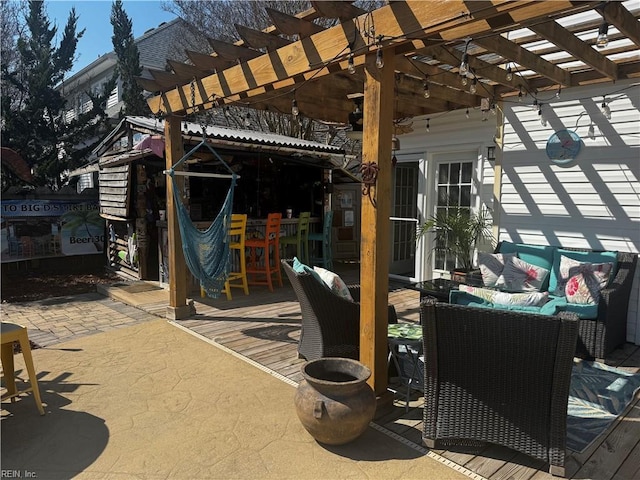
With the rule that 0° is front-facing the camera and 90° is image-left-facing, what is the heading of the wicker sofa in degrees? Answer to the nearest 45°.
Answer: approximately 45°

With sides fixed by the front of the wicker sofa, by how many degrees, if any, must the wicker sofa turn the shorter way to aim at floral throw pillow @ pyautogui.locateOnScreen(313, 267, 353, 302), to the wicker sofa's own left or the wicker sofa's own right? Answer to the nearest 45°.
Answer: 0° — it already faces it

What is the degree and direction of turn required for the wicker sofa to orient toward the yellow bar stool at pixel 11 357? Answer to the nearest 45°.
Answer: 0° — it already faces it

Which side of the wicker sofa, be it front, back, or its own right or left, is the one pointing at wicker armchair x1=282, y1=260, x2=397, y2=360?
front

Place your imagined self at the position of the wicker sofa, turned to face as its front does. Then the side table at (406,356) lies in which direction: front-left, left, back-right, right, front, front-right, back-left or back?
front

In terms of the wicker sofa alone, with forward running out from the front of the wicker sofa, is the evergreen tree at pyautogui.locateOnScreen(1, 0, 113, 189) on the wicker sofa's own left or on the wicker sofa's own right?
on the wicker sofa's own right

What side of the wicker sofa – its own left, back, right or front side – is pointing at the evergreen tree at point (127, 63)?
right

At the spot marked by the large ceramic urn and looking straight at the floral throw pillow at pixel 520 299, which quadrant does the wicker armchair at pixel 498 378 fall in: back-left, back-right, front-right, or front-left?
front-right

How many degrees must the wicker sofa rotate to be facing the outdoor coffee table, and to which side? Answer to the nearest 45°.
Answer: approximately 45° to its right

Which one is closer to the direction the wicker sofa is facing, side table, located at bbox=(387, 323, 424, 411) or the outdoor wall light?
the side table

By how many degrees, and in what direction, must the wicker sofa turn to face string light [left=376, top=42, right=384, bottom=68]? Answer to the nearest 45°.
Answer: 0° — it already faces it

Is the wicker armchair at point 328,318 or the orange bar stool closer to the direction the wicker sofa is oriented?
the wicker armchair

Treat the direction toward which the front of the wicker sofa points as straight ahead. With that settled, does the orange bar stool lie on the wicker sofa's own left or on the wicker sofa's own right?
on the wicker sofa's own right

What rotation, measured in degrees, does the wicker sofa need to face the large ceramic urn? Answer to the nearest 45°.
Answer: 0° — it already faces it
